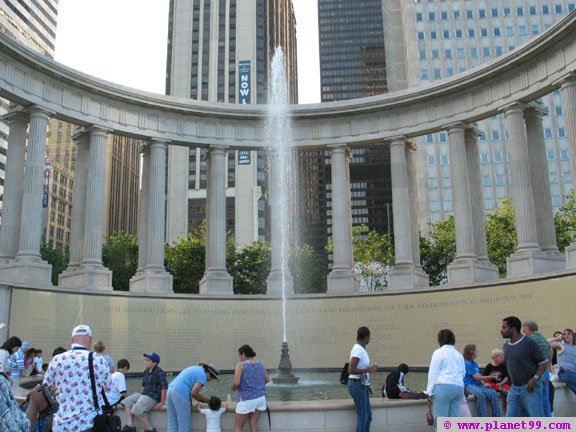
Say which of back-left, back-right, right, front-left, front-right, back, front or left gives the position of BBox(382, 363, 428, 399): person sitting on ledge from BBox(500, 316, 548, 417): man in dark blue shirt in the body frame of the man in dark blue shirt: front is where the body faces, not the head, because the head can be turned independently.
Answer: right

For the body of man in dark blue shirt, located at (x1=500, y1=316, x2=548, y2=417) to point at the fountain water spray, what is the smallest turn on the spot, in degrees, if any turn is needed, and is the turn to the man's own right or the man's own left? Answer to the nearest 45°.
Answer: approximately 90° to the man's own right

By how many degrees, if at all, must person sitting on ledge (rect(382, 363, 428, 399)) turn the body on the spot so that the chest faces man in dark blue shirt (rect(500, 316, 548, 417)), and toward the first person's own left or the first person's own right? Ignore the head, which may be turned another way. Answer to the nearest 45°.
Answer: approximately 45° to the first person's own right

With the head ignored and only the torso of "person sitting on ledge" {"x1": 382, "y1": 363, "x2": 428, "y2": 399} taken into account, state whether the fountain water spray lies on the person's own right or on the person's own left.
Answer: on the person's own left

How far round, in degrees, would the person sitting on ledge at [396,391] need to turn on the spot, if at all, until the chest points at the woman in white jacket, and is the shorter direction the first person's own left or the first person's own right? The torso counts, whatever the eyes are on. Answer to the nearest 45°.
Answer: approximately 90° to the first person's own right

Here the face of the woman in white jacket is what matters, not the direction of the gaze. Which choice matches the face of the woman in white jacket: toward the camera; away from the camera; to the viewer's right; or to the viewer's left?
away from the camera

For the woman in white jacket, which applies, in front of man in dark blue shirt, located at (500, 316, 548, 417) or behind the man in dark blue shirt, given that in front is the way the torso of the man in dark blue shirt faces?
in front
